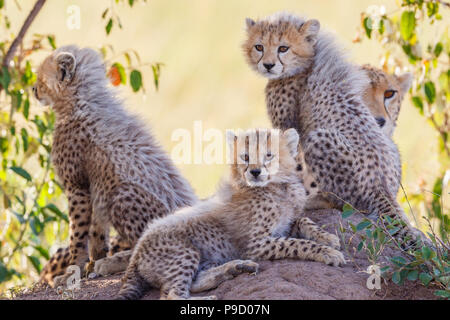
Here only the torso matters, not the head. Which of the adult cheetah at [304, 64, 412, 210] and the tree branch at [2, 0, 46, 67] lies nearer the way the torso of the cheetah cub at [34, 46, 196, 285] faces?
the tree branch

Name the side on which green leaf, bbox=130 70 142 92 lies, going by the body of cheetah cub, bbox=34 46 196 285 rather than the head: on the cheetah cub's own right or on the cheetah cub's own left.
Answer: on the cheetah cub's own right

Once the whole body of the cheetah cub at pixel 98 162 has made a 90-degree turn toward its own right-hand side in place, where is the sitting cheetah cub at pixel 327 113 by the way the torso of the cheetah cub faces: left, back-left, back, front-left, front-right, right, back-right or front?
right

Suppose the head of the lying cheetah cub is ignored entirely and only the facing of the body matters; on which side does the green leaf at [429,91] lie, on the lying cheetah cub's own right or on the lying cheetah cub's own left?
on the lying cheetah cub's own left

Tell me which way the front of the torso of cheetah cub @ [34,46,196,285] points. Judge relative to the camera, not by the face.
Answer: to the viewer's left

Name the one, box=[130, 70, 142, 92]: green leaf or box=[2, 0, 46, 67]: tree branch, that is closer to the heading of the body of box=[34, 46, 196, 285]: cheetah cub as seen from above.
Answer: the tree branch

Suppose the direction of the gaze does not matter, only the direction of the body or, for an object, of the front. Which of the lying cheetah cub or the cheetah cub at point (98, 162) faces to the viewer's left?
the cheetah cub

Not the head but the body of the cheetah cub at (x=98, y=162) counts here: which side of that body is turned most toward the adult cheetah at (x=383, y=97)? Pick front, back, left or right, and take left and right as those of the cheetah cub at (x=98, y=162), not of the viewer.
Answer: back
